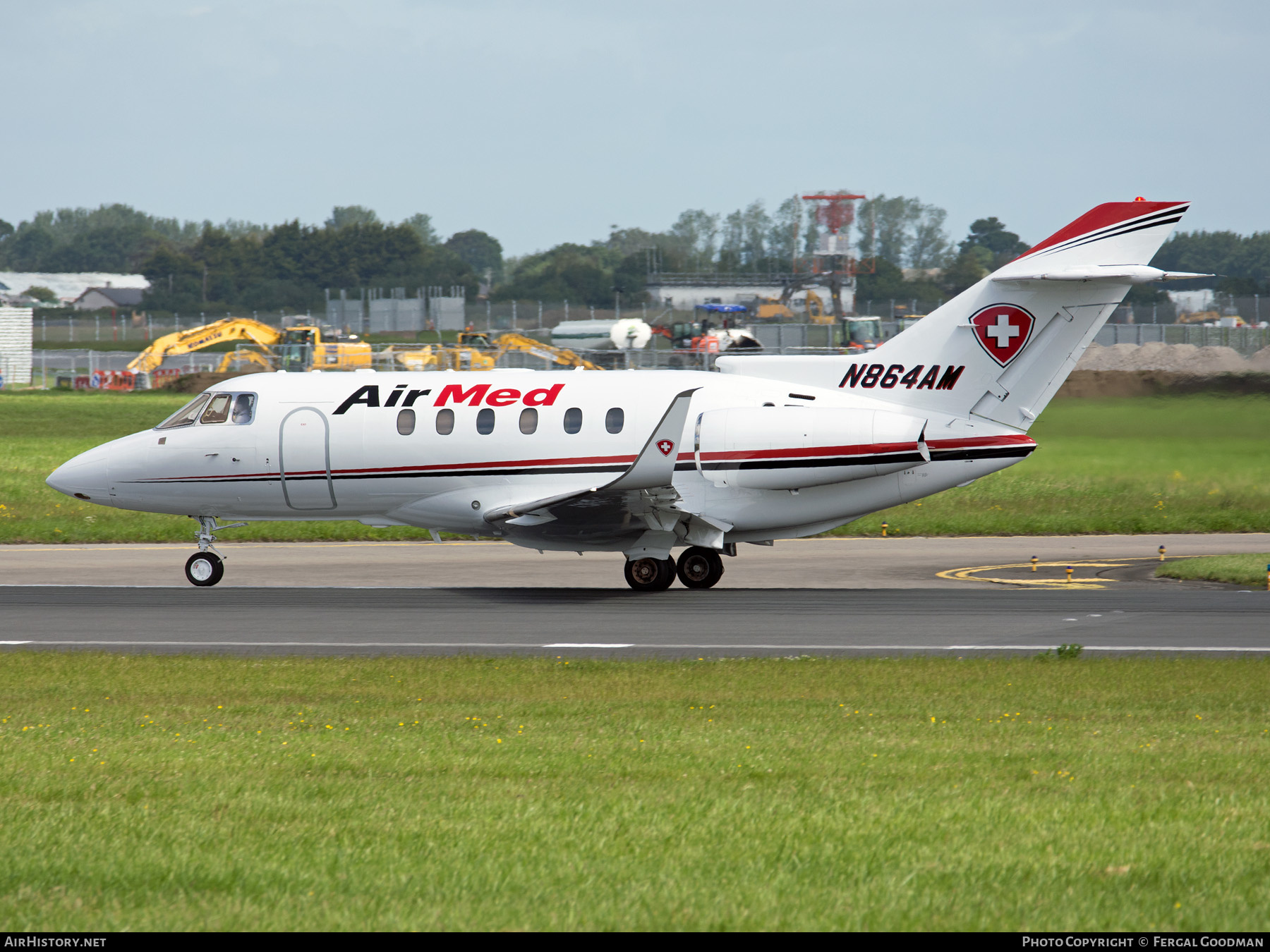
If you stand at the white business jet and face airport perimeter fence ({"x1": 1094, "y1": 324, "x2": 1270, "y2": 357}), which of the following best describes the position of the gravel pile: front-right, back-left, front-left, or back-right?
front-right

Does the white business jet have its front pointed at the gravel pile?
no

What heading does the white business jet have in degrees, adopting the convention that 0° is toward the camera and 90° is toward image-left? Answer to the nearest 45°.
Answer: approximately 90°

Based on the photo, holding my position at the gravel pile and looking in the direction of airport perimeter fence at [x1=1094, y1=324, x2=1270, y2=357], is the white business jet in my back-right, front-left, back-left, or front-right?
back-left

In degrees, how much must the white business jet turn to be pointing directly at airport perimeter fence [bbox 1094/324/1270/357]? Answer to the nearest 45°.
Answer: approximately 135° to its right
